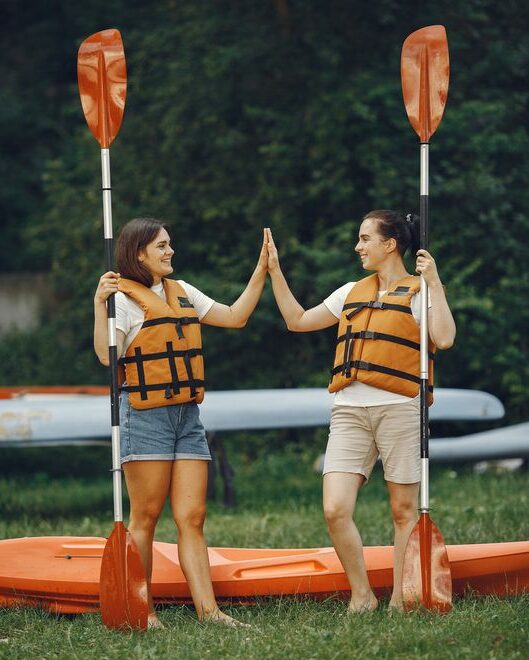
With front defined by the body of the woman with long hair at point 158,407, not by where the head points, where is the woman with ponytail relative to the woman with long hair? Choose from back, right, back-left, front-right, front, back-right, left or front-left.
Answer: front-left

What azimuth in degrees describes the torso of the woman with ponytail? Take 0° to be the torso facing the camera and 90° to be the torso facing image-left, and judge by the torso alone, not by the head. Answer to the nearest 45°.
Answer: approximately 45°

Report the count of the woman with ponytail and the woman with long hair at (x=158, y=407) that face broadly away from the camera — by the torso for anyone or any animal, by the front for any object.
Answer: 0

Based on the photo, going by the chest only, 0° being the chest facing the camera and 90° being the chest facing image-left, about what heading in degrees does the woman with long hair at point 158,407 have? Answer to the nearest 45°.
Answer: approximately 315°

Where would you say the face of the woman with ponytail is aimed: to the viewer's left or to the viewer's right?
to the viewer's left

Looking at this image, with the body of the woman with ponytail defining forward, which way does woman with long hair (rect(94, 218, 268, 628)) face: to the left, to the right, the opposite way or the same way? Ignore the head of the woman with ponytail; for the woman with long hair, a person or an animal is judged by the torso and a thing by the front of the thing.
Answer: to the left

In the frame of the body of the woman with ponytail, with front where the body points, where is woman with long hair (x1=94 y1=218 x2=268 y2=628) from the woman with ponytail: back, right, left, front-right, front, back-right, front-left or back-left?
front-right
